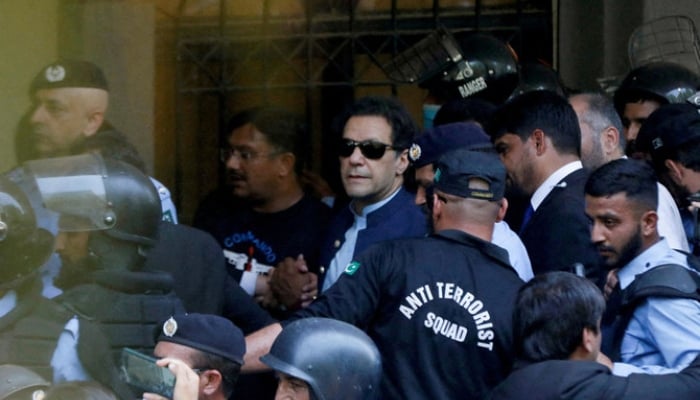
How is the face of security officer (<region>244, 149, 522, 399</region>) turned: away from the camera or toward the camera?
away from the camera

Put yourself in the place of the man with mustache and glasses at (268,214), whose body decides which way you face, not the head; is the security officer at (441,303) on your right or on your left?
on your left

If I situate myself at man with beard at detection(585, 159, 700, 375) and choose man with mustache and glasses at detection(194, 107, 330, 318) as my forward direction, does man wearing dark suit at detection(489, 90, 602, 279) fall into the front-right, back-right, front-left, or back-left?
front-right

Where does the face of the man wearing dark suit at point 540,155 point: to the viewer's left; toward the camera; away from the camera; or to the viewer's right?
to the viewer's left

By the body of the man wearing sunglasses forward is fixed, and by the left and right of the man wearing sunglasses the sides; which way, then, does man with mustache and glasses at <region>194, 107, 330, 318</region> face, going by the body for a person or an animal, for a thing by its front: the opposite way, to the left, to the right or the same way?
the same way

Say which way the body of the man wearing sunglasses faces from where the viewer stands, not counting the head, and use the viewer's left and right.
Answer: facing the viewer and to the left of the viewer
